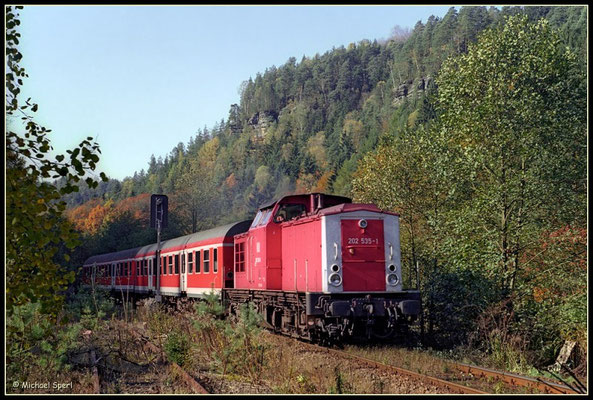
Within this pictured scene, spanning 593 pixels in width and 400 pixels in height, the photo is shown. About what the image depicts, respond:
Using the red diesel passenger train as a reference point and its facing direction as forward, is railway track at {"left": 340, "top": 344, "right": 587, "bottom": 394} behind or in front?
in front

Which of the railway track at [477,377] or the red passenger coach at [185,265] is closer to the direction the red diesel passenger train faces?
the railway track

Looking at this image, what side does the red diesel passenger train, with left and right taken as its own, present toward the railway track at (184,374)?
front

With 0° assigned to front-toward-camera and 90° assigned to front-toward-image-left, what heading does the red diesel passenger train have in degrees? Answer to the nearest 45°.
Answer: approximately 315°

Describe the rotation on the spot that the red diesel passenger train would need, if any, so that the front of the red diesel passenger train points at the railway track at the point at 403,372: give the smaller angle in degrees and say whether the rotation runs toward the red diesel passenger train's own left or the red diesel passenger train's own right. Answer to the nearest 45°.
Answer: approximately 45° to the red diesel passenger train's own right

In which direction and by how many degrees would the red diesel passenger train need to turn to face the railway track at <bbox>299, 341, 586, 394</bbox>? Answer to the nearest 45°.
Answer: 0° — it already faces it
